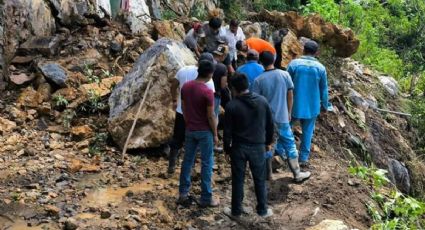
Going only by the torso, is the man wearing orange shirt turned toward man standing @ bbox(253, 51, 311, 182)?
no

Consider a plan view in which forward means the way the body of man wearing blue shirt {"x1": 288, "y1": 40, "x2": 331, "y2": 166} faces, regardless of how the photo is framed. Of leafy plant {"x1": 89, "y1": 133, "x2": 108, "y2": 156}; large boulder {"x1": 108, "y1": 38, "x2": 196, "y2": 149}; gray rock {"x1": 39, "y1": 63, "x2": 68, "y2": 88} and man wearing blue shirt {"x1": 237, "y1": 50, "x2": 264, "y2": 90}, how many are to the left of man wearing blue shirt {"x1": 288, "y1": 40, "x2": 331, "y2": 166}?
4

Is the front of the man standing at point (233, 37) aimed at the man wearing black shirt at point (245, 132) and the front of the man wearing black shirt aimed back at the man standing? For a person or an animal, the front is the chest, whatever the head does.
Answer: yes

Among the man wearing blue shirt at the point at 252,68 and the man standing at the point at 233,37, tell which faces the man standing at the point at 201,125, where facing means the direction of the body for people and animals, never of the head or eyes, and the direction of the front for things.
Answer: the man standing at the point at 233,37

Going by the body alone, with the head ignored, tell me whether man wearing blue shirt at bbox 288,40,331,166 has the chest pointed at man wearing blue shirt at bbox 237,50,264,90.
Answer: no

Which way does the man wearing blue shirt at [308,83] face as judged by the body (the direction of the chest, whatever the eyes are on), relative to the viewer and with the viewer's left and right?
facing away from the viewer

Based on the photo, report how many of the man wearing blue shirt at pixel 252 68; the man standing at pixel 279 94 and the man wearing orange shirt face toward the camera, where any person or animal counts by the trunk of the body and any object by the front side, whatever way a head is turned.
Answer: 0

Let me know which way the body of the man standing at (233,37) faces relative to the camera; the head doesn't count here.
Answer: toward the camera

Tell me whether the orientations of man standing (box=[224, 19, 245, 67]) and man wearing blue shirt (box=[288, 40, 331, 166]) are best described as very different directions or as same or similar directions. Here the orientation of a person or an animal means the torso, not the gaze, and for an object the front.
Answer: very different directions

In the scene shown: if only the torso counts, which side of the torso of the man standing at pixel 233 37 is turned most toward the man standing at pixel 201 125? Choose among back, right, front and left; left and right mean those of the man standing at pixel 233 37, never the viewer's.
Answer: front

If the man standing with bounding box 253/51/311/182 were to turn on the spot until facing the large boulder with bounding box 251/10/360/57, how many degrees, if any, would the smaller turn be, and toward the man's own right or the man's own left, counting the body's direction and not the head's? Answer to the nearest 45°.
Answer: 0° — they already face it

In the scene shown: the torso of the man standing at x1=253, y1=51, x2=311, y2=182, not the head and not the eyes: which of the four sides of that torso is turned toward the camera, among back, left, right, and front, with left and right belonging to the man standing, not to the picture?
back

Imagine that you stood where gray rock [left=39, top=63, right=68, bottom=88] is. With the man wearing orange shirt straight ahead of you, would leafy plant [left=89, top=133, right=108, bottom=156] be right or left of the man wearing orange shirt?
right

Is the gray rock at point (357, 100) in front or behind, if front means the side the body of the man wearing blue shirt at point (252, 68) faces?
in front

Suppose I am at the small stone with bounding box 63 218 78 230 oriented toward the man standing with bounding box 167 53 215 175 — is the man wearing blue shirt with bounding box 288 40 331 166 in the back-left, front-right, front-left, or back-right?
front-right

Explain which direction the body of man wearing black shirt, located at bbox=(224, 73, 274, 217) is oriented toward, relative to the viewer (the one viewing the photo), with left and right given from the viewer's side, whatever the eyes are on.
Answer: facing away from the viewer

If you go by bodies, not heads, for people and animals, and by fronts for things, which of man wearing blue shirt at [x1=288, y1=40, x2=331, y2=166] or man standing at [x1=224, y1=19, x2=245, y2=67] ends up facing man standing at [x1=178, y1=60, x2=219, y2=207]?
man standing at [x1=224, y1=19, x2=245, y2=67]
